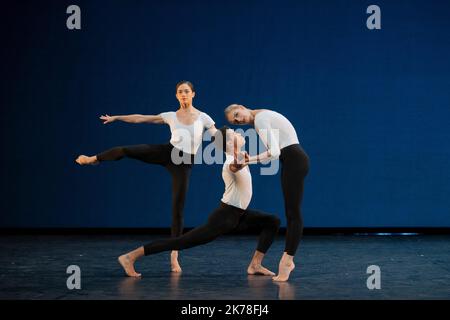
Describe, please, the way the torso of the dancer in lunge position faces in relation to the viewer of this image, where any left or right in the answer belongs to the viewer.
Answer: facing to the right of the viewer

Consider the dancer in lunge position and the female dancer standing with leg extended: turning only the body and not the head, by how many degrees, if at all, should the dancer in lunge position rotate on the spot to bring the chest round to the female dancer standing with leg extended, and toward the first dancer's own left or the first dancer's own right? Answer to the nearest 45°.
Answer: approximately 135° to the first dancer's own left

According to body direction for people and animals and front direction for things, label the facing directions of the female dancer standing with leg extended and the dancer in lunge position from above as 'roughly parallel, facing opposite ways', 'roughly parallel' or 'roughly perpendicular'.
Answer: roughly perpendicular

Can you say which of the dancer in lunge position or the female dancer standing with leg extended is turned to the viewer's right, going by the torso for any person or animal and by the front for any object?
the dancer in lunge position

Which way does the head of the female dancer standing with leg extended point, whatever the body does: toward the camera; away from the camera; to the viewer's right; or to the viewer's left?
toward the camera

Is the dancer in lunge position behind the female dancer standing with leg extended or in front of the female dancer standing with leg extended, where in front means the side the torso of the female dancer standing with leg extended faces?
in front

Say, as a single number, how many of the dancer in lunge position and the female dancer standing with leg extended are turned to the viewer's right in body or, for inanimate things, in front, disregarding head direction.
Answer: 1

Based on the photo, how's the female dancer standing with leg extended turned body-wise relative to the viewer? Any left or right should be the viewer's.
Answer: facing the viewer
